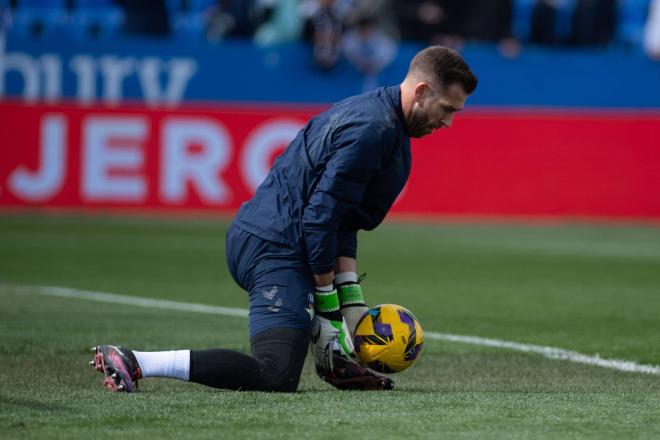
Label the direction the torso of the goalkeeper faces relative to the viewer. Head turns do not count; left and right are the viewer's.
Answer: facing to the right of the viewer

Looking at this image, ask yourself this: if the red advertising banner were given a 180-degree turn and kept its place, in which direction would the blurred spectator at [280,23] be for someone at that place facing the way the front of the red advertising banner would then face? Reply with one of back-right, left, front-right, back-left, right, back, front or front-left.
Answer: front

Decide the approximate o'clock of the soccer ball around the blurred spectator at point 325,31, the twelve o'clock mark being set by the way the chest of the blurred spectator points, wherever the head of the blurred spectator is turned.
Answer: The soccer ball is roughly at 12 o'clock from the blurred spectator.

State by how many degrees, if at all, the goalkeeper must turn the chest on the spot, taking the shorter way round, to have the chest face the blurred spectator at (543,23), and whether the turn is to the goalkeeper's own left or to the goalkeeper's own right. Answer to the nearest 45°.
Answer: approximately 90° to the goalkeeper's own left

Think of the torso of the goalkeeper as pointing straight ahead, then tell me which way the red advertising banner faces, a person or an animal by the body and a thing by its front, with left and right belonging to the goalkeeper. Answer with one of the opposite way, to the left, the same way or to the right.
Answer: to the right

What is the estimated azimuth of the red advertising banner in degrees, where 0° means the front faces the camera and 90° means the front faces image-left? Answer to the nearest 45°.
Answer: approximately 0°

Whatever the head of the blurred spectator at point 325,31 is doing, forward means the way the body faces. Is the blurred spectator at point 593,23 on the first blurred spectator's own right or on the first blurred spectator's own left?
on the first blurred spectator's own left

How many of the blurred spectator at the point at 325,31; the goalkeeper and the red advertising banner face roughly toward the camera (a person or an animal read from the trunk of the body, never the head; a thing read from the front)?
2

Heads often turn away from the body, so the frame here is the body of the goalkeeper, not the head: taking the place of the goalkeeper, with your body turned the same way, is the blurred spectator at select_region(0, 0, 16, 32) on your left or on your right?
on your left

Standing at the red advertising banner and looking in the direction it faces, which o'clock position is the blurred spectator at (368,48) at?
The blurred spectator is roughly at 7 o'clock from the red advertising banner.

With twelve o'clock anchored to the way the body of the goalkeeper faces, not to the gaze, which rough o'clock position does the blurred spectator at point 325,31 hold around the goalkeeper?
The blurred spectator is roughly at 9 o'clock from the goalkeeper.

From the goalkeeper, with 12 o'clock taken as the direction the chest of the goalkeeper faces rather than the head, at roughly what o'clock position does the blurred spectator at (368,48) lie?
The blurred spectator is roughly at 9 o'clock from the goalkeeper.
